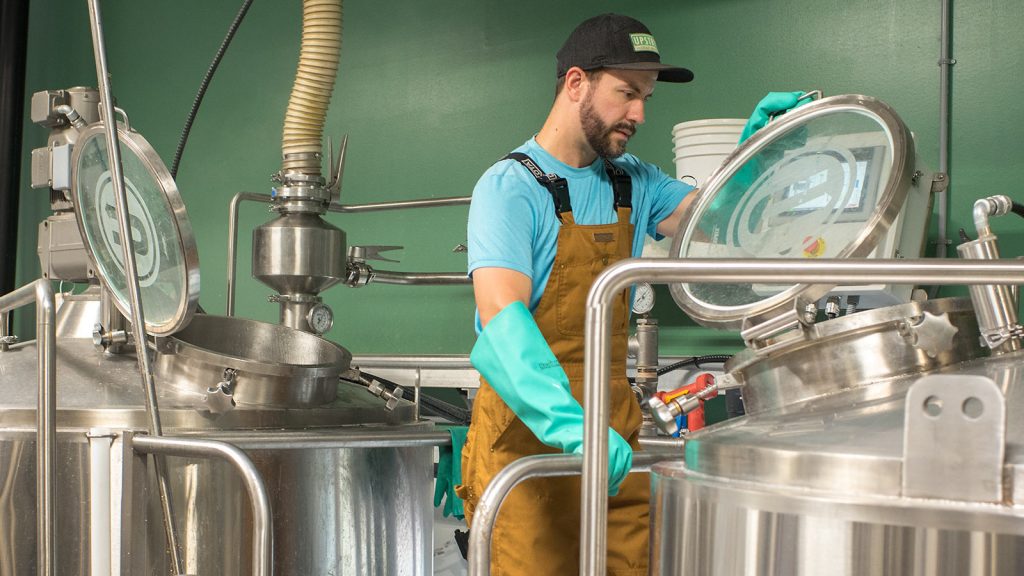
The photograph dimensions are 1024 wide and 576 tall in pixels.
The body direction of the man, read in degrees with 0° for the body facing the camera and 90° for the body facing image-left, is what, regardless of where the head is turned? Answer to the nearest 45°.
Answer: approximately 315°

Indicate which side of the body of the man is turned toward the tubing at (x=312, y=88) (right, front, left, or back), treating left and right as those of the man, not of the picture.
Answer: back

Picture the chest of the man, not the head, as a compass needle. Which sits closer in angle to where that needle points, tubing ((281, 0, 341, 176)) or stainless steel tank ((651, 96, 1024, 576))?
the stainless steel tank

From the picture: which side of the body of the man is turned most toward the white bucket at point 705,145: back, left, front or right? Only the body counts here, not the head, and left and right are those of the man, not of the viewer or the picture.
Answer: left

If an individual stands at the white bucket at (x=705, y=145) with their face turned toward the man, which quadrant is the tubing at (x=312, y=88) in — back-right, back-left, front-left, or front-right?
front-right

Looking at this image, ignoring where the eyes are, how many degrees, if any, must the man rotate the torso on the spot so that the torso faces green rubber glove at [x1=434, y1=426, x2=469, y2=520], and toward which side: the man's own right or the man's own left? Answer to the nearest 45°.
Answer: approximately 180°

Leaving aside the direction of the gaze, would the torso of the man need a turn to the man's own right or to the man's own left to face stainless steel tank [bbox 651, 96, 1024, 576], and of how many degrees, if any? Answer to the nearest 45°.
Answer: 0° — they already face it

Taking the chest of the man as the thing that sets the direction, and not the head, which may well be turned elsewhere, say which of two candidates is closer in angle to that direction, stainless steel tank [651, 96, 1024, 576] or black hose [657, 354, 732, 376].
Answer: the stainless steel tank

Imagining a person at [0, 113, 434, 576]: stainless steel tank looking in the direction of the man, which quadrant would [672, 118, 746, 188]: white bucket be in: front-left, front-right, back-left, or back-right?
front-left

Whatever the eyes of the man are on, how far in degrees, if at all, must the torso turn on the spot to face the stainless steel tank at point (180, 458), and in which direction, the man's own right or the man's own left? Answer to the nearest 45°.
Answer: approximately 135° to the man's own right

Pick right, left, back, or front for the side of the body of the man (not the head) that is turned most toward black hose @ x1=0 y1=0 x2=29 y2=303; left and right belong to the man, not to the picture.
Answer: back
